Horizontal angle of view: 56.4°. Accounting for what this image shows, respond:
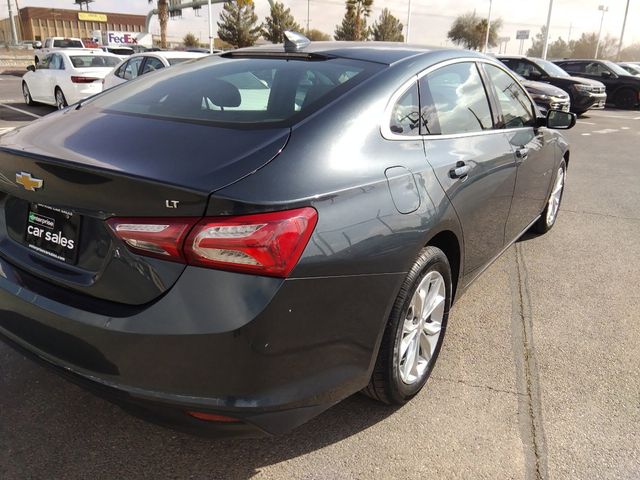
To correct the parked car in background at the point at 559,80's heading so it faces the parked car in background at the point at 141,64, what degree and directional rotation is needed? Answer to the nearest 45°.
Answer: approximately 90° to its right

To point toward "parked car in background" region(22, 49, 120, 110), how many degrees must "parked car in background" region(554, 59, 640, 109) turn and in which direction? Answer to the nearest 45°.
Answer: approximately 90° to its right

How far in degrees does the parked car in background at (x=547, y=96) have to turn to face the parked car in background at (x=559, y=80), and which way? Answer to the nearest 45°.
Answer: approximately 135° to its left

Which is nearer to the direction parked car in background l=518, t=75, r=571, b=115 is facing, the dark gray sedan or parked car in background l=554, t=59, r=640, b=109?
the dark gray sedan

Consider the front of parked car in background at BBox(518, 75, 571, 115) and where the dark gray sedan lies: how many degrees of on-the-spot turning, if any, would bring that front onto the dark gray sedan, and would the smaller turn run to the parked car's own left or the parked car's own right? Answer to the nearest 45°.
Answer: approximately 45° to the parked car's own right

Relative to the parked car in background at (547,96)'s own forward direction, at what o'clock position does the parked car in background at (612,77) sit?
the parked car in background at (612,77) is roughly at 8 o'clock from the parked car in background at (547,96).

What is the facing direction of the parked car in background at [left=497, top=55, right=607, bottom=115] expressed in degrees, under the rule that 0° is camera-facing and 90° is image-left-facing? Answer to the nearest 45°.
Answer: approximately 315°

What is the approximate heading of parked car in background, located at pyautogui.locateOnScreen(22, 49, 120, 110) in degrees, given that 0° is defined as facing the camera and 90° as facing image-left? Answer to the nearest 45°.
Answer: approximately 135°

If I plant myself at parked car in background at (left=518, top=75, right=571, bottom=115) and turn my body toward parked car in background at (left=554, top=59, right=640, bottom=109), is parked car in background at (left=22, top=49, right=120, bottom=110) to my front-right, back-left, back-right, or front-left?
back-left

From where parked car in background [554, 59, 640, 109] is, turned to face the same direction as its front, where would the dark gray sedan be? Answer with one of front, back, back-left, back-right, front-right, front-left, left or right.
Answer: front-right

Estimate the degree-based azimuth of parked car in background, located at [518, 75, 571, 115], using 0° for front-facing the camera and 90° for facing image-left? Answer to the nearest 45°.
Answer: approximately 315°
